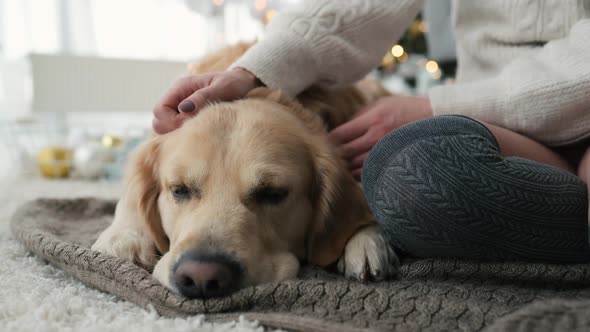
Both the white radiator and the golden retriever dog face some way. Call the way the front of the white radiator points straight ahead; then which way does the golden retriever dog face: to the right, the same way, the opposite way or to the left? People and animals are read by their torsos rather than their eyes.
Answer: the same way

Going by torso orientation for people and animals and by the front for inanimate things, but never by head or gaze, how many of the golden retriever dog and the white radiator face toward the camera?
2

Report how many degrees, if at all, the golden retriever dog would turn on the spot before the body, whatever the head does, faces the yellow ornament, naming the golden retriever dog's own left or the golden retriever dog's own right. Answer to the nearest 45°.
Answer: approximately 135° to the golden retriever dog's own right

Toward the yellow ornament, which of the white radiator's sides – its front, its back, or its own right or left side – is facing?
front

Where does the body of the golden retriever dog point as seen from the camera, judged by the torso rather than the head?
toward the camera

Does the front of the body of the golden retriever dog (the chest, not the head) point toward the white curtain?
no

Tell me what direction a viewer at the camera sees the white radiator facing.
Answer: facing the viewer

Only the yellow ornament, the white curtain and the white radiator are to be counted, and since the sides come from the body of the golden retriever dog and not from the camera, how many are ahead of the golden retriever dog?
0

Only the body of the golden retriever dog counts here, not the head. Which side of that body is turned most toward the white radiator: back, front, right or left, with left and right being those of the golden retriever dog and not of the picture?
back

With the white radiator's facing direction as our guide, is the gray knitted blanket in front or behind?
in front

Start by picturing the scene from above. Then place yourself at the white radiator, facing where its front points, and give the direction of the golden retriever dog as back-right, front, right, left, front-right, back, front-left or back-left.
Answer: front
